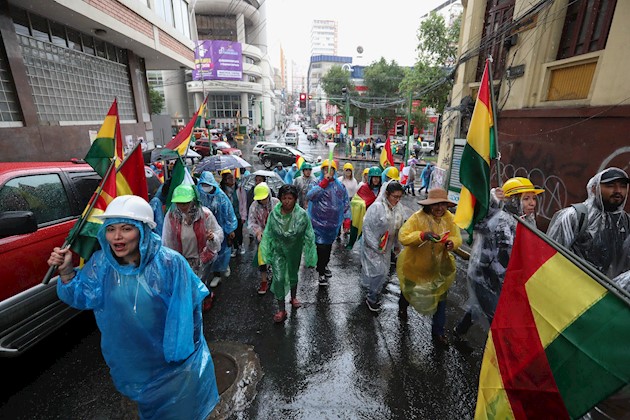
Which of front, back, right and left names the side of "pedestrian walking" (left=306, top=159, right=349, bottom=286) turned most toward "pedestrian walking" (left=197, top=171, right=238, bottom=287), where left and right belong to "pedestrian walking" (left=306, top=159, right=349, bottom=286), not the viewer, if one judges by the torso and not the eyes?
right

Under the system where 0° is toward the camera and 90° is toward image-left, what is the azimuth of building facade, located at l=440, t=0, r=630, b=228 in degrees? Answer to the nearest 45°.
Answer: approximately 45°

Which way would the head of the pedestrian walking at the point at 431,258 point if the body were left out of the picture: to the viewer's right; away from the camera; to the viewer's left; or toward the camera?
toward the camera

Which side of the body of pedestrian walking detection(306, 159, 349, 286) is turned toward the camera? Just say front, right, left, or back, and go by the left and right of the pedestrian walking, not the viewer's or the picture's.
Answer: front

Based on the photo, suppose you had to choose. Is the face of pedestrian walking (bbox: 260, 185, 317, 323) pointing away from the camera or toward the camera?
toward the camera

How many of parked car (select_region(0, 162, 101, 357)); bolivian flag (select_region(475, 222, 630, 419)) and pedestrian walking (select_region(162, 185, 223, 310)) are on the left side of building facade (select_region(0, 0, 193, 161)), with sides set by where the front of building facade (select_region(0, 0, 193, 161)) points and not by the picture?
0

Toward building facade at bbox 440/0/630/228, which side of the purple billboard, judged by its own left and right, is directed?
front

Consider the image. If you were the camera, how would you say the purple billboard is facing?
facing the viewer

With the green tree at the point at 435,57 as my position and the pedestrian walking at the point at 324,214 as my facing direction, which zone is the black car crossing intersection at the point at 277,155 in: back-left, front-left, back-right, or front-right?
front-right

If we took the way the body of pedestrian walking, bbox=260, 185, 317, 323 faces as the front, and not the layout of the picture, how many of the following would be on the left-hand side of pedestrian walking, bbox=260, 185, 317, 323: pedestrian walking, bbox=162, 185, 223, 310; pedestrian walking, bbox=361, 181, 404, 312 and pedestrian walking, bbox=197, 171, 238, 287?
1

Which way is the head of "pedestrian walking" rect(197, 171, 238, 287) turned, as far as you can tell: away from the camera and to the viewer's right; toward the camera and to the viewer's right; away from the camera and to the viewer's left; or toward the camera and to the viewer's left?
toward the camera and to the viewer's left

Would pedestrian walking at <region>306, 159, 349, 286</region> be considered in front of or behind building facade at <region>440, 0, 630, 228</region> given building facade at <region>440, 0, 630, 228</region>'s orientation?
in front

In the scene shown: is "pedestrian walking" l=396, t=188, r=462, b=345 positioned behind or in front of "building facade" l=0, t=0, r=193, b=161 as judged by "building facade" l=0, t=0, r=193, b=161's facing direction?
in front

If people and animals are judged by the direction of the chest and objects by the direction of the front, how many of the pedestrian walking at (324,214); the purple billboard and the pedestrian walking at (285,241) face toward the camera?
3

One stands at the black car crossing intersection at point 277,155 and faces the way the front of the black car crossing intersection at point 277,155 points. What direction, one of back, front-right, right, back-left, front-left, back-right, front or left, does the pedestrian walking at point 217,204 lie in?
right
